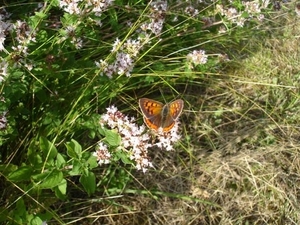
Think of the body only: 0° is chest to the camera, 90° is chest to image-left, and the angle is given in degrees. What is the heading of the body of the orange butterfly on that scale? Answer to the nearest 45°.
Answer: approximately 180°
